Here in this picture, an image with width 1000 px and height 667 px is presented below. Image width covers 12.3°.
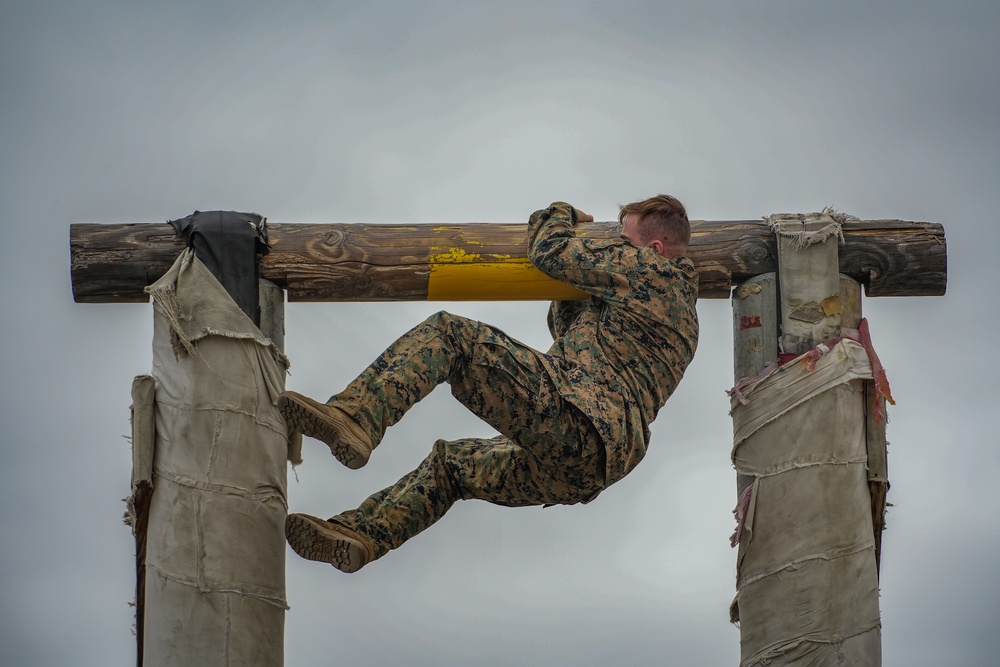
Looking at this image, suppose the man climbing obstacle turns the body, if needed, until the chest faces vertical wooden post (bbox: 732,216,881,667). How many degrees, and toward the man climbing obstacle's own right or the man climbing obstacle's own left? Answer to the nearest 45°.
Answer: approximately 135° to the man climbing obstacle's own right
